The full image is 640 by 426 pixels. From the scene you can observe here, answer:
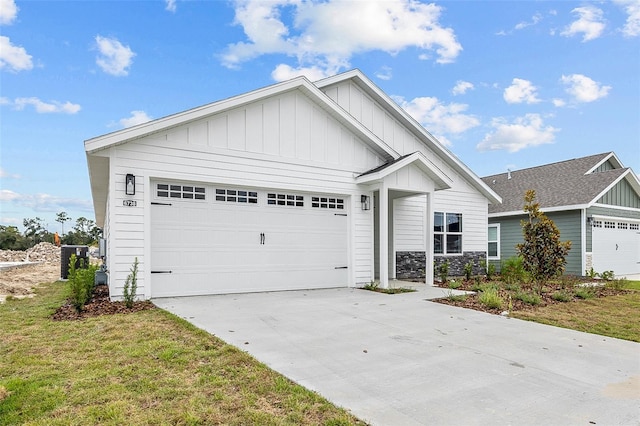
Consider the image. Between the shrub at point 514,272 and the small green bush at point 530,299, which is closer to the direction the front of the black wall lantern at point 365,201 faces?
the small green bush

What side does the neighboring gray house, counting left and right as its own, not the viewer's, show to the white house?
right

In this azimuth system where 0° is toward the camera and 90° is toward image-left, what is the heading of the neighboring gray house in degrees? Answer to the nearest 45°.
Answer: approximately 315°

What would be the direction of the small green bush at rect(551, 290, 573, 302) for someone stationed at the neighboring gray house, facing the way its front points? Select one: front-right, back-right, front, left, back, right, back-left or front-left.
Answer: front-right

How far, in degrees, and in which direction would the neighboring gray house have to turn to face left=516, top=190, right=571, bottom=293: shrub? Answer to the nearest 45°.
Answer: approximately 45° to its right

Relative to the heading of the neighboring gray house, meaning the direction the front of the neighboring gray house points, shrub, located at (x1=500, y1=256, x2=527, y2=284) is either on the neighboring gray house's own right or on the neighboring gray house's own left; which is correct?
on the neighboring gray house's own right

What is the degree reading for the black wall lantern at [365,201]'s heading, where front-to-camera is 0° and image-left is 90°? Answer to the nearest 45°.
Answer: approximately 315°
